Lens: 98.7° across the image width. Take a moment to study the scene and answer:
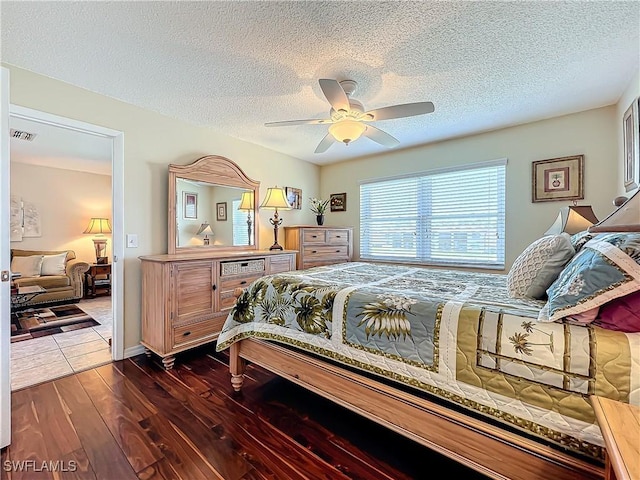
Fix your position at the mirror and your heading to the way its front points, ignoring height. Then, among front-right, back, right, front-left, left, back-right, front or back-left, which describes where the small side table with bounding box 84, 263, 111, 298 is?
back

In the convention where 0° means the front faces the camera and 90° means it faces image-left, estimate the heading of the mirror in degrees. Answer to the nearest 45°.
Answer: approximately 315°

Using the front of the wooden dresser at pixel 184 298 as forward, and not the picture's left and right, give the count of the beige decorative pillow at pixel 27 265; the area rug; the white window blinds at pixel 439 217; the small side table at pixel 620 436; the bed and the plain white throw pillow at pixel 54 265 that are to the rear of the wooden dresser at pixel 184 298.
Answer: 3

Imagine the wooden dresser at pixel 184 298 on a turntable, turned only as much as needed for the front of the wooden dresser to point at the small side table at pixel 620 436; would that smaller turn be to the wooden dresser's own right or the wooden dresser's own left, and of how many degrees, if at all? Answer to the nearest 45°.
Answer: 0° — it already faces it

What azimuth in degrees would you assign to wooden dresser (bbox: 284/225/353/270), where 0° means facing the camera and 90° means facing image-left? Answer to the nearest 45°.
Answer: approximately 315°

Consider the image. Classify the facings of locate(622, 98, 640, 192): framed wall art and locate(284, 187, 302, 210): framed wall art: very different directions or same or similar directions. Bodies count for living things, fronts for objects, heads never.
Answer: very different directions
